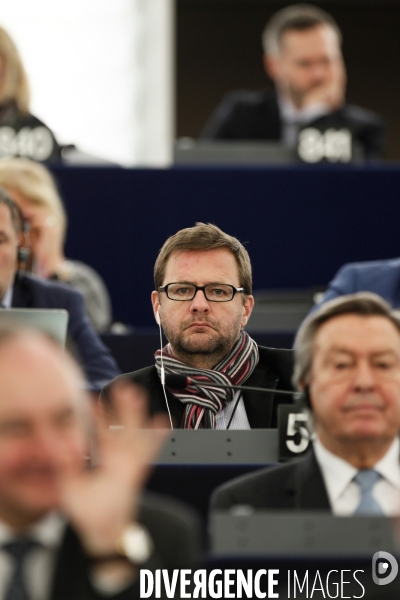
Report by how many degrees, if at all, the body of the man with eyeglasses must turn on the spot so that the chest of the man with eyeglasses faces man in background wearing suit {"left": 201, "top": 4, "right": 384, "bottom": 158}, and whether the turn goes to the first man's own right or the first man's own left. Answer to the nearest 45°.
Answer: approximately 180°

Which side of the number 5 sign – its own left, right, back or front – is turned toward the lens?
front

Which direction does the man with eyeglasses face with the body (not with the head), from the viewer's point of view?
toward the camera

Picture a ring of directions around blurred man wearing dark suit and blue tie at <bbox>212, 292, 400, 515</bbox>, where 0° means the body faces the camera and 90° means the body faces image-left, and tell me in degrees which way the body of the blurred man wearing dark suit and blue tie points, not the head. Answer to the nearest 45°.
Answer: approximately 0°

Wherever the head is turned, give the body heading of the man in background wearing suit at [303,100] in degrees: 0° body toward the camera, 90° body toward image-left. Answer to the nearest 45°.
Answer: approximately 315°

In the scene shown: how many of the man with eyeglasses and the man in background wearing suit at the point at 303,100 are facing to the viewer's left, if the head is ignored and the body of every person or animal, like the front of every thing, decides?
0
